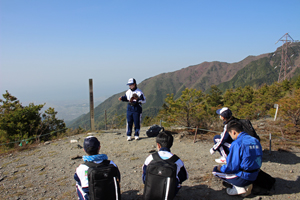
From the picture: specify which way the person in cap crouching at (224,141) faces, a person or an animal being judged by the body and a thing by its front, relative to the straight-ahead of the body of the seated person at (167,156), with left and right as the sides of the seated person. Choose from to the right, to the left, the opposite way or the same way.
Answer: to the left

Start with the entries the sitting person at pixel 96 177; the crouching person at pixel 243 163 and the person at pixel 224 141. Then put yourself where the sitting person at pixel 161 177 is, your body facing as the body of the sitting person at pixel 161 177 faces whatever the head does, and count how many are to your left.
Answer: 1

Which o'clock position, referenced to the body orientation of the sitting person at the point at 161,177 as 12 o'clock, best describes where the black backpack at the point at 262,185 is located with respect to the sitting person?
The black backpack is roughly at 2 o'clock from the sitting person.

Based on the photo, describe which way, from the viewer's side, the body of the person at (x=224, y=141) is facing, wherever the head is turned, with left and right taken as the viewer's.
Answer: facing to the left of the viewer

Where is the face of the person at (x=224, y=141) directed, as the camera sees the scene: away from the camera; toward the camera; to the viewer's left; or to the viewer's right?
to the viewer's left

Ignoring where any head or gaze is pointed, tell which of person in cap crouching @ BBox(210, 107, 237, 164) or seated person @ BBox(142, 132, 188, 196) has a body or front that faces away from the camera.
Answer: the seated person

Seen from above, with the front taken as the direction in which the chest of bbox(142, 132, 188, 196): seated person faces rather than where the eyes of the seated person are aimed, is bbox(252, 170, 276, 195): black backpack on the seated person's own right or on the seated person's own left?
on the seated person's own right

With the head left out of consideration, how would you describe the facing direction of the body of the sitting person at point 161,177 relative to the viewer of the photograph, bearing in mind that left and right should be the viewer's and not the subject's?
facing away from the viewer

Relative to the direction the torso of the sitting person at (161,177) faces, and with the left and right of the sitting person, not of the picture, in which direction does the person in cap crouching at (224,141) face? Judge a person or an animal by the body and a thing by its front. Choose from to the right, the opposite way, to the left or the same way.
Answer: to the left
